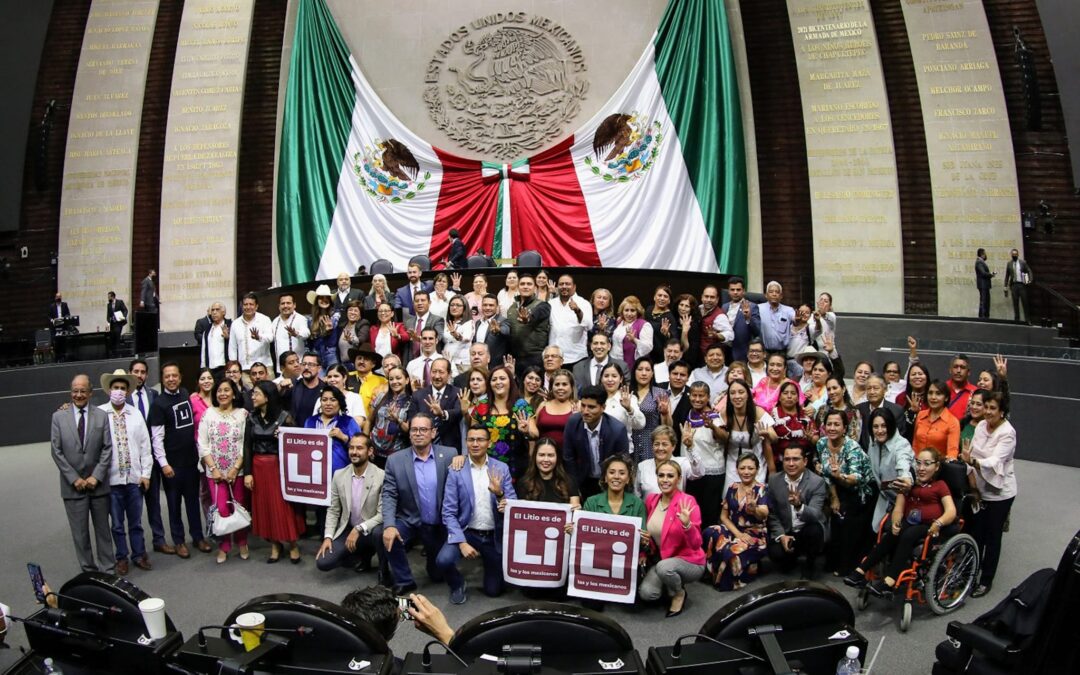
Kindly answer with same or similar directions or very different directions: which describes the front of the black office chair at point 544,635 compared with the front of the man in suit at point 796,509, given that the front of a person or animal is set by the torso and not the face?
very different directions

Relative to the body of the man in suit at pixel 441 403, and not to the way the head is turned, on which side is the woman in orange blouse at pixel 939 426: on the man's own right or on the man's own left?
on the man's own left

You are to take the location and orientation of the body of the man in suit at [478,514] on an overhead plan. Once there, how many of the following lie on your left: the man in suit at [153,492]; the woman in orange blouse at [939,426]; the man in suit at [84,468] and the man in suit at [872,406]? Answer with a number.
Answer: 2

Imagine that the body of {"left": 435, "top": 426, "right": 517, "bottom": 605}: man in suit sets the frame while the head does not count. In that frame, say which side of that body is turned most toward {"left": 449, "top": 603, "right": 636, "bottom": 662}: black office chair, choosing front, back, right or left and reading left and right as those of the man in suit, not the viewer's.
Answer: front

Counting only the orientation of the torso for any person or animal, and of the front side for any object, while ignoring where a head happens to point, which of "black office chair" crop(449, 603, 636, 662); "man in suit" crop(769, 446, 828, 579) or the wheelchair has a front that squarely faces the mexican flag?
the black office chair

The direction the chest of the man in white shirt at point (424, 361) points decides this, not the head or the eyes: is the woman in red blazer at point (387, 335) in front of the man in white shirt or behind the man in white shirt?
behind

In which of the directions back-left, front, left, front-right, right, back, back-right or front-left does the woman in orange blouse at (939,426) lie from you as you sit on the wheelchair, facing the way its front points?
back-right
